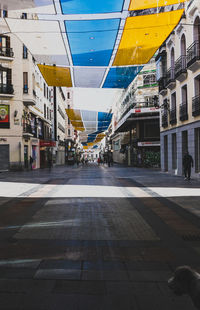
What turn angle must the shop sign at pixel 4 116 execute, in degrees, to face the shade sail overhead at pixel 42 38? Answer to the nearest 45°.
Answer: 0° — it already faces it

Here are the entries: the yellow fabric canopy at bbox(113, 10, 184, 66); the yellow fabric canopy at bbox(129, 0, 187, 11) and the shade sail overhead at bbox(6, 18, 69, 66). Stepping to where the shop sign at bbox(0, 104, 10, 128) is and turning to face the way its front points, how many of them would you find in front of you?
3

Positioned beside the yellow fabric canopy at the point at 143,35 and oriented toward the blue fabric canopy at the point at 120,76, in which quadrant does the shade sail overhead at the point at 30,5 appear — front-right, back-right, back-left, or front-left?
back-left

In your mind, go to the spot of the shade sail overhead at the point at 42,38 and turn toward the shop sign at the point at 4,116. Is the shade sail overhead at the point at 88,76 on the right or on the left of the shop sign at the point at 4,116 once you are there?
right

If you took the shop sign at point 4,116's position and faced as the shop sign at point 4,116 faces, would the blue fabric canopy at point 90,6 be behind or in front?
in front

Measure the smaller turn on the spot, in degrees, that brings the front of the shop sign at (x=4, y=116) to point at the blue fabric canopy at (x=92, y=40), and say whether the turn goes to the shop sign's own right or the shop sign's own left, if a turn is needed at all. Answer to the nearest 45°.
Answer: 0° — it already faces it

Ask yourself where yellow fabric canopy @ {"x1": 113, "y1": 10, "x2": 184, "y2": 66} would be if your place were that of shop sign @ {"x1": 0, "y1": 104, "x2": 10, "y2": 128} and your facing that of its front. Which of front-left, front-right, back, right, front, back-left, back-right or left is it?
front
